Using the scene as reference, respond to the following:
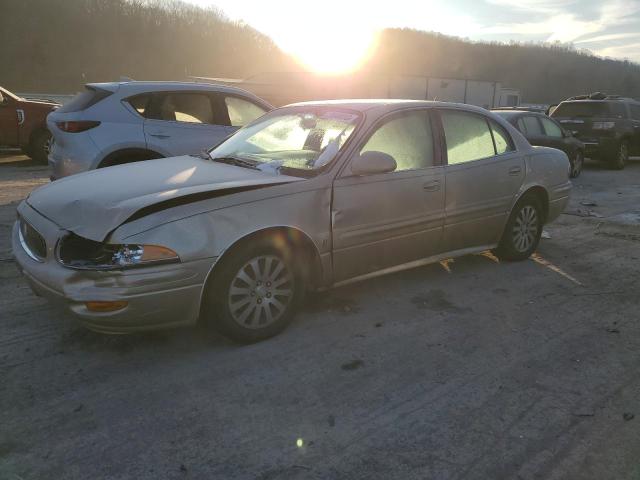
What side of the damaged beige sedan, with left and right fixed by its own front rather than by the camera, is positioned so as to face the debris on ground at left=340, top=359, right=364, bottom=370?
left

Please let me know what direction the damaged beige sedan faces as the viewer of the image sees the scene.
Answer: facing the viewer and to the left of the viewer

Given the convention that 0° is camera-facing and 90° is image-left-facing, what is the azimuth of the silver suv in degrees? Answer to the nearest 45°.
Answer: approximately 225°

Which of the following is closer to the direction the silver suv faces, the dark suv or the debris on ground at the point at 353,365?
the dark suv

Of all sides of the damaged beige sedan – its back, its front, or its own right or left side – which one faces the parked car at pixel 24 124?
right

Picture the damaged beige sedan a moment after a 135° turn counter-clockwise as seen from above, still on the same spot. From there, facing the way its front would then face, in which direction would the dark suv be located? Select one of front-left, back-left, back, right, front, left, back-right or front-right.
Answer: front-left

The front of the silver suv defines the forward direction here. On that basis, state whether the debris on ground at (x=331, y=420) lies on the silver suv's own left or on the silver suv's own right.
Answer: on the silver suv's own right

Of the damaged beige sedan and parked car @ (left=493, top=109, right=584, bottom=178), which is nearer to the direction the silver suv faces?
the parked car

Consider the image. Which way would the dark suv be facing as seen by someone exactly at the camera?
facing away from the viewer and to the right of the viewer
